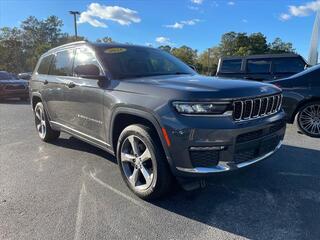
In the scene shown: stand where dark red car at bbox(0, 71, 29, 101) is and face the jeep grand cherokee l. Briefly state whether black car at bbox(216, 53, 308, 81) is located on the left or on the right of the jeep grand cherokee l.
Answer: left

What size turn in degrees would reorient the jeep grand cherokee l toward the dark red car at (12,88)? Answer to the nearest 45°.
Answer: approximately 180°

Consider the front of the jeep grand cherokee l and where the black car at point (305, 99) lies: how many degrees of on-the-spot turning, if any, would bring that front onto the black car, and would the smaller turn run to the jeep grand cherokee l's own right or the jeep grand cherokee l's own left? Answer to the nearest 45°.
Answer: approximately 90° to the jeep grand cherokee l's own left
